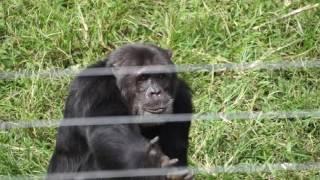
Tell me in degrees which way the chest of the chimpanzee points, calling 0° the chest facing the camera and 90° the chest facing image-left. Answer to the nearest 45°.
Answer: approximately 315°
